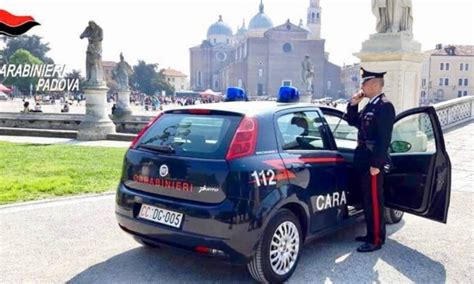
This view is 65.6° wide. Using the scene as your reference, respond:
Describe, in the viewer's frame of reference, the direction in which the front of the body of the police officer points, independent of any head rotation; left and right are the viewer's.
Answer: facing to the left of the viewer

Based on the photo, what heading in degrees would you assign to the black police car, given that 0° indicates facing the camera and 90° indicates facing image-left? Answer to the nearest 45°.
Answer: approximately 225°

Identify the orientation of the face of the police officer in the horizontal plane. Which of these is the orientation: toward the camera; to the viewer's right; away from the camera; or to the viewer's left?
to the viewer's left

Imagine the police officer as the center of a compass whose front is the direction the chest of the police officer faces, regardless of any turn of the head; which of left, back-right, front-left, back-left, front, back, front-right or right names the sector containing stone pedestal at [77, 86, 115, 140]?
front-right

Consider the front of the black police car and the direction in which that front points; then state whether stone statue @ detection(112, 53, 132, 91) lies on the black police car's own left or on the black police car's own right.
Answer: on the black police car's own left

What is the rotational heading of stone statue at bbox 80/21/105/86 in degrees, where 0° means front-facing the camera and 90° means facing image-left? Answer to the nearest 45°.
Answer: approximately 45°

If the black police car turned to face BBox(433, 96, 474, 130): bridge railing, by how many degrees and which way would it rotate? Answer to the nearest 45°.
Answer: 0° — it already faces it

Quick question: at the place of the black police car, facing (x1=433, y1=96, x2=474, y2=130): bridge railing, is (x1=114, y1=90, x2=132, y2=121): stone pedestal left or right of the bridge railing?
left

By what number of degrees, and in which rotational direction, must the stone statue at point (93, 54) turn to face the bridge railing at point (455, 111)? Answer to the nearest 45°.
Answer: approximately 135° to its left

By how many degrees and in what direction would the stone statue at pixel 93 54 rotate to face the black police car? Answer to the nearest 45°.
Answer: approximately 45° to its left
